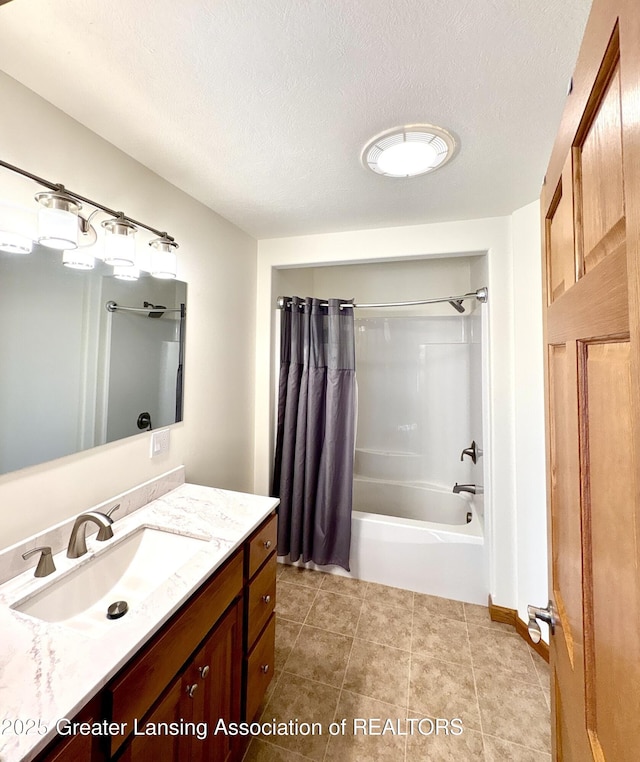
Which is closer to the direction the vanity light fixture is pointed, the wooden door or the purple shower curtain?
the wooden door

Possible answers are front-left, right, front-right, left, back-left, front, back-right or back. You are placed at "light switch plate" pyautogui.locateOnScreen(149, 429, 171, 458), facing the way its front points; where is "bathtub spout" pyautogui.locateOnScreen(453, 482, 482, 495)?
front-left

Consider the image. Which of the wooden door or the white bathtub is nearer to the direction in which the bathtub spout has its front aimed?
the white bathtub

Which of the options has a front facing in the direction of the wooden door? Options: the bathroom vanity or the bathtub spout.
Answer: the bathroom vanity

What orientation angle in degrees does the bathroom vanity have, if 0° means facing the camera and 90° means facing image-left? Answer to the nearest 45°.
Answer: approximately 315°

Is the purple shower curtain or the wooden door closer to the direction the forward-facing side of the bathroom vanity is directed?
the wooden door

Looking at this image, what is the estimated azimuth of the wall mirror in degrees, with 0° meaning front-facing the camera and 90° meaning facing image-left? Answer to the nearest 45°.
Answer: approximately 315°

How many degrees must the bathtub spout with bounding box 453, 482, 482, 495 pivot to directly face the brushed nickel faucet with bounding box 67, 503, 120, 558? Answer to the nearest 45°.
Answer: approximately 45° to its left

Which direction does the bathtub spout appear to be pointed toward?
to the viewer's left

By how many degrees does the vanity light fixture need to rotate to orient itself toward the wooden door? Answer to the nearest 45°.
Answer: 0° — it already faces it

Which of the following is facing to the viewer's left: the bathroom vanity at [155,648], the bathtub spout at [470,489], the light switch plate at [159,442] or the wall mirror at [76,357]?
the bathtub spout
